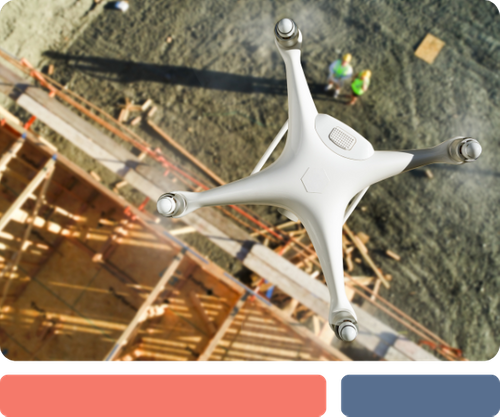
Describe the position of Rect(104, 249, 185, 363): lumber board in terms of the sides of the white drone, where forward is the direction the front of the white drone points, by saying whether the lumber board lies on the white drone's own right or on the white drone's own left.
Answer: on the white drone's own right

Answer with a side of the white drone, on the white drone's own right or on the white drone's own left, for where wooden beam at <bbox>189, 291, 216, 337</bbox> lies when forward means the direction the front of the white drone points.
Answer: on the white drone's own right

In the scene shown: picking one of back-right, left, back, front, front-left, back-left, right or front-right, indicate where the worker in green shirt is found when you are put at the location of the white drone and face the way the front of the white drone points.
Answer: back-right

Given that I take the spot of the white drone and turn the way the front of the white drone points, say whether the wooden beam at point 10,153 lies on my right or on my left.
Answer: on my right
